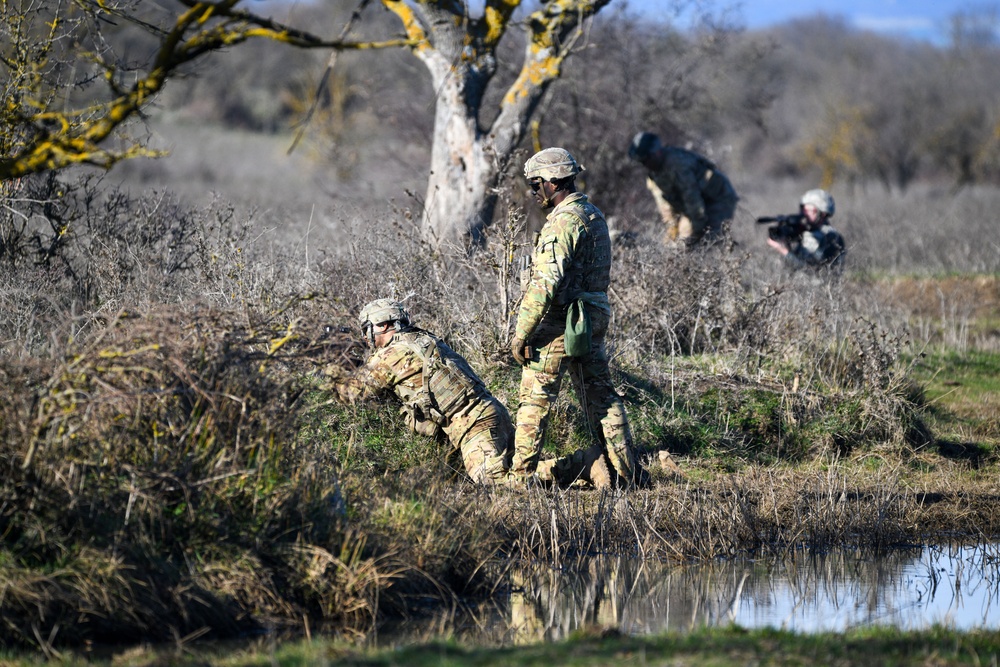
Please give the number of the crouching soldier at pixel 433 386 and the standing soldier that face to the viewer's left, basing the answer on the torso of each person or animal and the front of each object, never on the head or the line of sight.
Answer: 2

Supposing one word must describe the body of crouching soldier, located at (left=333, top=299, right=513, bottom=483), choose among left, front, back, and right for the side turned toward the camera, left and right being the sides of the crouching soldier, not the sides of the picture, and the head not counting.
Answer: left

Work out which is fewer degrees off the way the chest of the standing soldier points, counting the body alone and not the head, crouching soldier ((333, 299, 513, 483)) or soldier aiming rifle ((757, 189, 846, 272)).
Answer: the crouching soldier

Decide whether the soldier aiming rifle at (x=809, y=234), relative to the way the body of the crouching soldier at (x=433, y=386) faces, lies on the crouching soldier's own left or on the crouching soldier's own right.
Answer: on the crouching soldier's own right

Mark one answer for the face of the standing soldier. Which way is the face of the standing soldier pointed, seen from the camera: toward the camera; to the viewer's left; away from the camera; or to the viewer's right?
to the viewer's left

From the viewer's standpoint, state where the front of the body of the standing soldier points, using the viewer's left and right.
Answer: facing to the left of the viewer

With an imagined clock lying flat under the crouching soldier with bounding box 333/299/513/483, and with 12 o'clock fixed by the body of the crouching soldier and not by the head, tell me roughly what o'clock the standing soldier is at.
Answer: The standing soldier is roughly at 7 o'clock from the crouching soldier.
